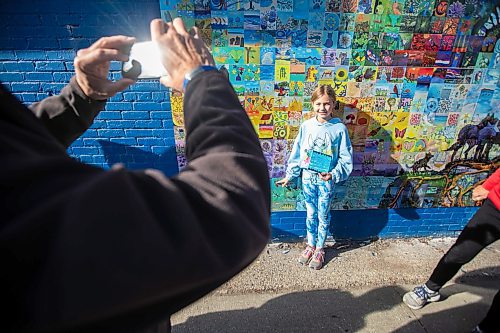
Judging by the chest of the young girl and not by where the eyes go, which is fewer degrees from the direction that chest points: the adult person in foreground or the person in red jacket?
the adult person in foreground

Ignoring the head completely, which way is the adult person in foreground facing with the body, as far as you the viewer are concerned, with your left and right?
facing away from the viewer and to the right of the viewer

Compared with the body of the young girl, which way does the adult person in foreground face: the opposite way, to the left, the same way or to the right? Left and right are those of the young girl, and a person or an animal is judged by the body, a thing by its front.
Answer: the opposite way

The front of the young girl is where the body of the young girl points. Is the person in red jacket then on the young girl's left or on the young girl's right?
on the young girl's left

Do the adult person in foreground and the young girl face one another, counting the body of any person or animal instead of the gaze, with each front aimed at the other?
yes

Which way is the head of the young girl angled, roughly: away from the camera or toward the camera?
toward the camera

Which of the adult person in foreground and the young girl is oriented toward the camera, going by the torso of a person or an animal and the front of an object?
the young girl

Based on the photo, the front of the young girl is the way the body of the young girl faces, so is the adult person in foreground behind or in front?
in front

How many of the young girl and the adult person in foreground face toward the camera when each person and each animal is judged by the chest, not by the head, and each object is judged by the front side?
1

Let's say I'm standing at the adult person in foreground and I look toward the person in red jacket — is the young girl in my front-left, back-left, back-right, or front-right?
front-left

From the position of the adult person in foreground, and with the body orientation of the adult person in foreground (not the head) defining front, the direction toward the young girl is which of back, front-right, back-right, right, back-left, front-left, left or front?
front

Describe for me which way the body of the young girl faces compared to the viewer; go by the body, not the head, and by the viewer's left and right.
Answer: facing the viewer
